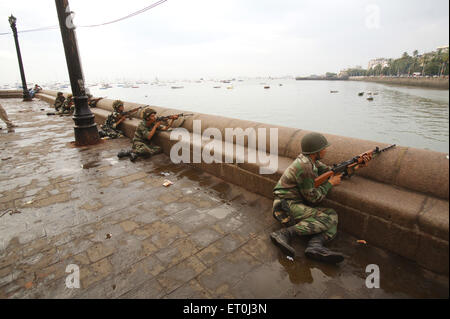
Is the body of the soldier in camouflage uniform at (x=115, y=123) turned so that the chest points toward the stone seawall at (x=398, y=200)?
no

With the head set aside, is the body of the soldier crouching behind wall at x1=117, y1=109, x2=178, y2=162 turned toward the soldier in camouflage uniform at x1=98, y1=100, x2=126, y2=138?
no

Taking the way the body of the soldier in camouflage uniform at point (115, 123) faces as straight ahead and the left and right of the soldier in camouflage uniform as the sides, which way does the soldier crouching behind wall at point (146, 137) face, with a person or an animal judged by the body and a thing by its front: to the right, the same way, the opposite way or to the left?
the same way

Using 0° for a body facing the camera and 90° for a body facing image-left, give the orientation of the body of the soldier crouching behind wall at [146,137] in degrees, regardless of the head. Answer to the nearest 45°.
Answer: approximately 270°

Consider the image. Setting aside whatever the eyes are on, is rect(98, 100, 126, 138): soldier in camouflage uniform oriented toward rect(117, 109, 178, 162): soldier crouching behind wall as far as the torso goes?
no

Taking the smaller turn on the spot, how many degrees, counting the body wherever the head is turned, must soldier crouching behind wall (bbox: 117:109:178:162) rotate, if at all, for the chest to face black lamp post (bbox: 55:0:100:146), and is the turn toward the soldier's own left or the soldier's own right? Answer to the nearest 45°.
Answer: approximately 135° to the soldier's own left

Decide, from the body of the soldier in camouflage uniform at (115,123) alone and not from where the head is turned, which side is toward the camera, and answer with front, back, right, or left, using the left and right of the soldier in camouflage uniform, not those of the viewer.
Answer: right

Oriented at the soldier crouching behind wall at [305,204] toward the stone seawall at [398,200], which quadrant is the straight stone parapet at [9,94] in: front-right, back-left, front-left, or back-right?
back-left

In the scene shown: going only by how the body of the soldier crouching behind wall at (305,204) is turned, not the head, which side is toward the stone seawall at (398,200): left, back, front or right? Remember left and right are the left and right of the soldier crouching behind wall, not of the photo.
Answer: front

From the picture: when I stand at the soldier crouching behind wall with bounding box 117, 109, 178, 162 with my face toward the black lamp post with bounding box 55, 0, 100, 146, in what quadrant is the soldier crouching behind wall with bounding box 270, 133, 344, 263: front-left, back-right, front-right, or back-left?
back-left

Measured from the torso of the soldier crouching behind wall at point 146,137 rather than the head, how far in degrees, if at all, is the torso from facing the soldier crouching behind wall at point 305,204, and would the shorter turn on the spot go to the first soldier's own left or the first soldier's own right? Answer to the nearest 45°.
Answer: approximately 90° to the first soldier's own right

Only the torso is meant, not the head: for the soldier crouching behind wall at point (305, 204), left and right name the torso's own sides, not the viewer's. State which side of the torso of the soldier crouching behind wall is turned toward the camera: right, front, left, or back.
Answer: right
